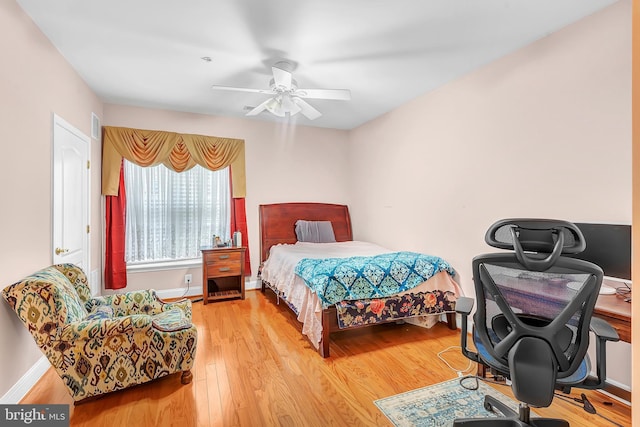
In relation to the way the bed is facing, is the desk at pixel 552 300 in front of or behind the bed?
in front

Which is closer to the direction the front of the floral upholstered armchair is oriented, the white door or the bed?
the bed

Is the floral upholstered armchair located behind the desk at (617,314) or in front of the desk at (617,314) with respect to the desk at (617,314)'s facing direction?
in front

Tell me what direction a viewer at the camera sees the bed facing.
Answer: facing the viewer and to the right of the viewer

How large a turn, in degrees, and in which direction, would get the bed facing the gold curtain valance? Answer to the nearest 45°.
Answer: approximately 135° to its right

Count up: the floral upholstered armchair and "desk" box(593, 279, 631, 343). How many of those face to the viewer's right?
1

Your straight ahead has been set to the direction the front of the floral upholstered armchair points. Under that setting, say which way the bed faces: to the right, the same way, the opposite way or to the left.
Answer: to the right

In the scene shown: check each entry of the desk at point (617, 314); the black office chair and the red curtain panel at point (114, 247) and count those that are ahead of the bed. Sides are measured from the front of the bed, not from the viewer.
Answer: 2

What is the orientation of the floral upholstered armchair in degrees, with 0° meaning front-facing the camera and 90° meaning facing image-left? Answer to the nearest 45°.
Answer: approximately 270°

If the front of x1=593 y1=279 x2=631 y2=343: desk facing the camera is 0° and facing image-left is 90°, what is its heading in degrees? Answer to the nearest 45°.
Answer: approximately 45°

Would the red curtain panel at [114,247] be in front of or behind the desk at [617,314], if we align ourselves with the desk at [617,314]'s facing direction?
in front

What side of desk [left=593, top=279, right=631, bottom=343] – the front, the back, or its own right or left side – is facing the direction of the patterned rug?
front

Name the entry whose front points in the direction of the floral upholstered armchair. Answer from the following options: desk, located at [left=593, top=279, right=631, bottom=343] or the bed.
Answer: the desk
